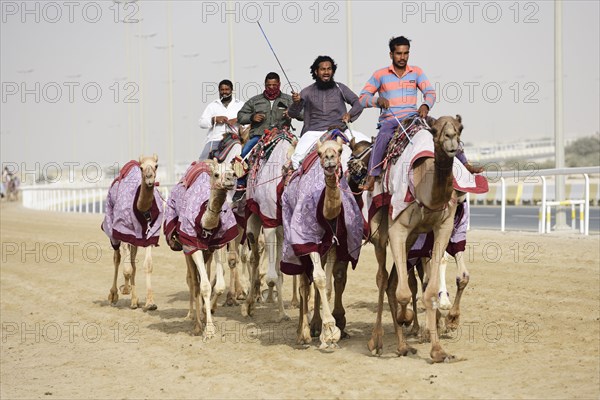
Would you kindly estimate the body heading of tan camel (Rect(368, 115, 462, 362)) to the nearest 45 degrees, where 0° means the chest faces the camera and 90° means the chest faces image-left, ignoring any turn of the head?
approximately 315°

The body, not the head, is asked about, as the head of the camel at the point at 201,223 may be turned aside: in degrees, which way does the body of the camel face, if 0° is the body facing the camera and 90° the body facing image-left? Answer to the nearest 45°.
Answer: approximately 315°

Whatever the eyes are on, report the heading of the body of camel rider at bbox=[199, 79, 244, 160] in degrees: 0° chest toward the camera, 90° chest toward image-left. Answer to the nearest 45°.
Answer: approximately 0°

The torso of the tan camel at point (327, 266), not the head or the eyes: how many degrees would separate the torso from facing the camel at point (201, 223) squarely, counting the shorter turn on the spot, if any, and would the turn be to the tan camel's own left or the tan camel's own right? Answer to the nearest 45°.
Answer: approximately 135° to the tan camel's own right

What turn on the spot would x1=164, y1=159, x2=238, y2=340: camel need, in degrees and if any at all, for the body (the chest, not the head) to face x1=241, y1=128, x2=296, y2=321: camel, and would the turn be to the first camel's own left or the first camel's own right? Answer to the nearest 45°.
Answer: approximately 90° to the first camel's own left

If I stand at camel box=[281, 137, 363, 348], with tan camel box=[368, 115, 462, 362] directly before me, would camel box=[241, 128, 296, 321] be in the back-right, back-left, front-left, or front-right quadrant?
back-left

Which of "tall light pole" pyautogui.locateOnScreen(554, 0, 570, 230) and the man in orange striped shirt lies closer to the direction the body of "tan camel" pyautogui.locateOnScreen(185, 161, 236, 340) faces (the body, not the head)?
the man in orange striped shirt

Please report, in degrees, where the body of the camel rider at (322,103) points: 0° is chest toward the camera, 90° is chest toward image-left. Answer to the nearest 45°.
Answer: approximately 0°
